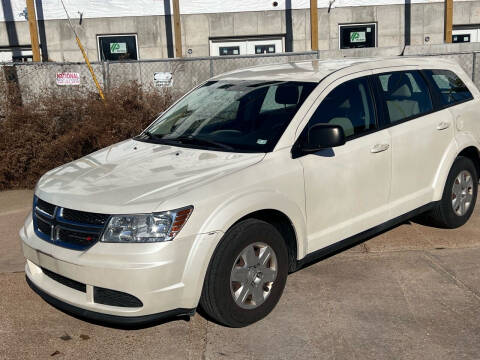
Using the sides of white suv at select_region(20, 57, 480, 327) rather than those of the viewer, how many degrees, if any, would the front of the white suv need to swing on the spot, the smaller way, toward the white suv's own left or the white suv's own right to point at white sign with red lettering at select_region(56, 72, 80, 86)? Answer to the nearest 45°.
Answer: approximately 90° to the white suv's own right

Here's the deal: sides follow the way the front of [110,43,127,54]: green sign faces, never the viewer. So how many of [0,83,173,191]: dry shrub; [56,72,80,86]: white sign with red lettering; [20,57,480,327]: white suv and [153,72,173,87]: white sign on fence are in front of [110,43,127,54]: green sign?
4

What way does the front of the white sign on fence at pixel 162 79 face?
toward the camera

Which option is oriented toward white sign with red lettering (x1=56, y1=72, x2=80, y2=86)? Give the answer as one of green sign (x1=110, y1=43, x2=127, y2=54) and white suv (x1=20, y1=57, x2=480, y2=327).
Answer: the green sign

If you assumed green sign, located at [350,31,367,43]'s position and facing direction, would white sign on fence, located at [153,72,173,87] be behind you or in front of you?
in front

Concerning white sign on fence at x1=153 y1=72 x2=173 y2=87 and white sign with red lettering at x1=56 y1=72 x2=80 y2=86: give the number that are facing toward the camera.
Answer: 2

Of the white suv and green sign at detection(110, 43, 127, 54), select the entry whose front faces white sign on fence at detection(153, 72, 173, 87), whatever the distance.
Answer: the green sign

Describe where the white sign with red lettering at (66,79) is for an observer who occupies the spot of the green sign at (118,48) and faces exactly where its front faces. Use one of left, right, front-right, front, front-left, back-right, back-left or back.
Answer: front

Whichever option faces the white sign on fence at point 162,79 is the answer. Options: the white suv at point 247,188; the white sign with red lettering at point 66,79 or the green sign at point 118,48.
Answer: the green sign

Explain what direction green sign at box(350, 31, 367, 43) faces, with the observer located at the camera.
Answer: facing the viewer

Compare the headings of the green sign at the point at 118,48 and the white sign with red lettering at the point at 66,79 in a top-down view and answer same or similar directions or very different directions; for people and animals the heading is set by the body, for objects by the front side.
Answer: same or similar directions

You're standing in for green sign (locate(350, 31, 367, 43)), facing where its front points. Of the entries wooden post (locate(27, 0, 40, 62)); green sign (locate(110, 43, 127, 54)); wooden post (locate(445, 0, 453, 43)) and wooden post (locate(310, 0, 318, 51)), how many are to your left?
1

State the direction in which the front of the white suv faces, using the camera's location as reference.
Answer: facing the viewer and to the left of the viewer

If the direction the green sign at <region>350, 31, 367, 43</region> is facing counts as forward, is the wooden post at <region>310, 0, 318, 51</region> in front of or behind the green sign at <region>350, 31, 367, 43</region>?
in front
